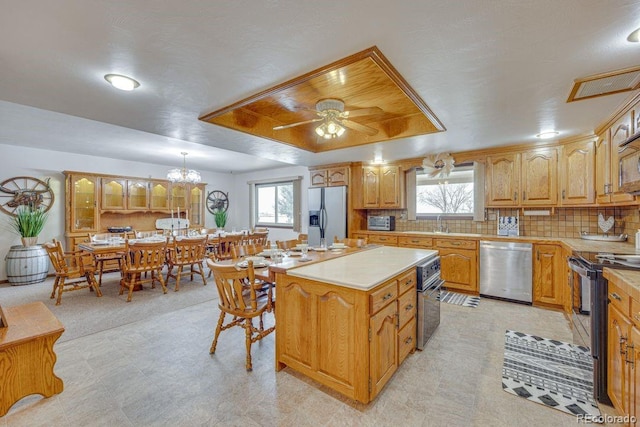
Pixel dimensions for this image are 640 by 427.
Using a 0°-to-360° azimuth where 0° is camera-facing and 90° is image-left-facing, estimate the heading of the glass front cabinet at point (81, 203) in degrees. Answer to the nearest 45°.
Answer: approximately 0°

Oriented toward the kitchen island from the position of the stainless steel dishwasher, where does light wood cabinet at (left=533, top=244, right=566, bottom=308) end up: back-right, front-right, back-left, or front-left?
back-left

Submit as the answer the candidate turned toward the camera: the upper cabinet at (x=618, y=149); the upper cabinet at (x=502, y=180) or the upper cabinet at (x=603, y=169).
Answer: the upper cabinet at (x=502, y=180)

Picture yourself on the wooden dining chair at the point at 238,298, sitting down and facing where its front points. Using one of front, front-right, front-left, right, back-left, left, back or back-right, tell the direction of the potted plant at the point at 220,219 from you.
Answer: front-left

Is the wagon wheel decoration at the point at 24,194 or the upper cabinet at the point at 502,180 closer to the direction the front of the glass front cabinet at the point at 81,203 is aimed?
the upper cabinet

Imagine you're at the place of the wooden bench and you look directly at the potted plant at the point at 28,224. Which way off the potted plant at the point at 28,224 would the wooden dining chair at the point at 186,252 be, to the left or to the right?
right

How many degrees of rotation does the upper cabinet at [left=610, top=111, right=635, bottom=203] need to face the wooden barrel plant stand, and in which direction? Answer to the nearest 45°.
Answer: approximately 45° to its left

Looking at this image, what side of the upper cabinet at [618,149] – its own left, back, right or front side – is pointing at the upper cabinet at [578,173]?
right

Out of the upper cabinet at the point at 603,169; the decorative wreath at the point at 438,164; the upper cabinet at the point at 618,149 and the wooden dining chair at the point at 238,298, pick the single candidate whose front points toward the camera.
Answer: the decorative wreath

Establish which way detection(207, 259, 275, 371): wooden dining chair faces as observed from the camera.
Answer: facing away from the viewer and to the right of the viewer

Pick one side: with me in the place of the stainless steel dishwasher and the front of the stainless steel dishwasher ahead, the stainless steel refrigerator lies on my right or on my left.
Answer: on my right

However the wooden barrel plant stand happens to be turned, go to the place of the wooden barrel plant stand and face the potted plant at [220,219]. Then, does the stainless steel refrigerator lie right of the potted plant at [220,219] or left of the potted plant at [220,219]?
right

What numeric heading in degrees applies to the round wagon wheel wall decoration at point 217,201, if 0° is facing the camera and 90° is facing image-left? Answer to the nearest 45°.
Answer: approximately 0°

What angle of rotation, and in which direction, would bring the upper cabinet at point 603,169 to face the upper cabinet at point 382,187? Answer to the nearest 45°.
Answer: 0° — it already faces it
